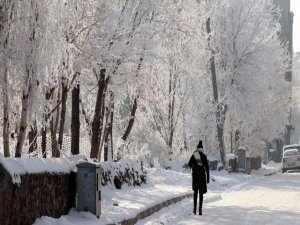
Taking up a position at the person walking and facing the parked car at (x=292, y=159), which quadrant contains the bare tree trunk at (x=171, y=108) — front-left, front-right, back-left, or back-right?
front-left

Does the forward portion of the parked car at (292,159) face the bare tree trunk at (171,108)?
no

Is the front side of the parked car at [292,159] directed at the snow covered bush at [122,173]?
no

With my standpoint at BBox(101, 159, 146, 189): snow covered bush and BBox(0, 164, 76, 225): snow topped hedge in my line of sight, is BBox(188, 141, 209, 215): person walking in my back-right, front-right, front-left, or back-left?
front-left

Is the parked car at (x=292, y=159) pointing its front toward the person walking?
no
